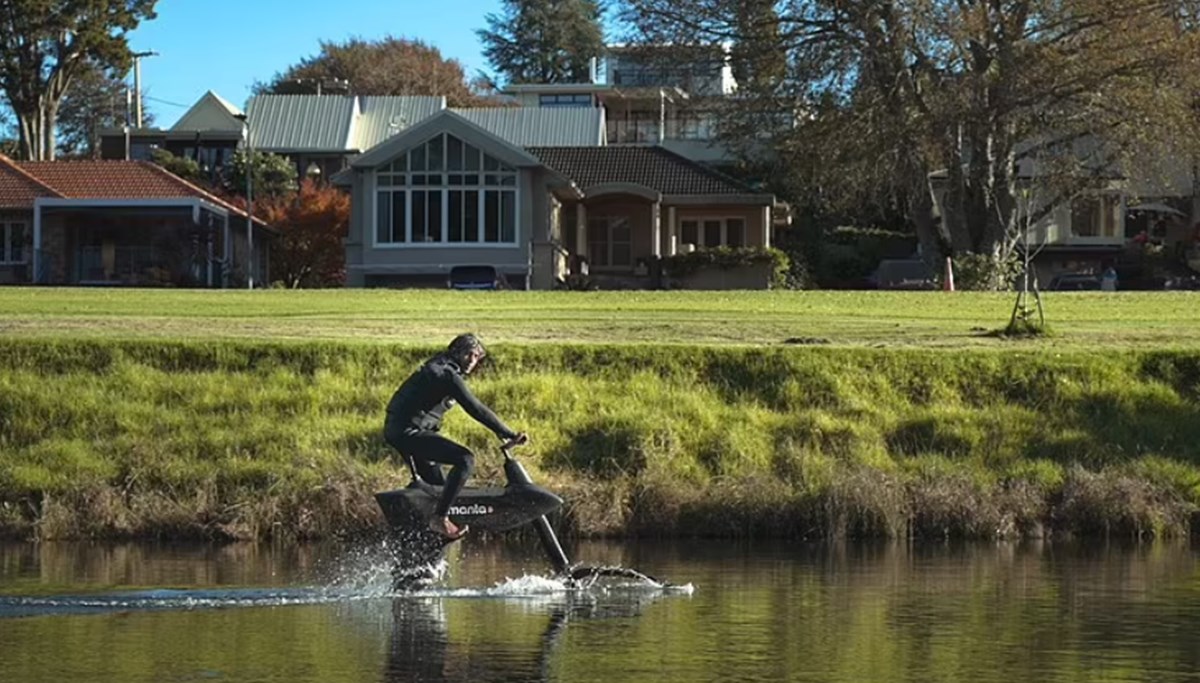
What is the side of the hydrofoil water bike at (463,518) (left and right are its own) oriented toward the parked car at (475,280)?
left

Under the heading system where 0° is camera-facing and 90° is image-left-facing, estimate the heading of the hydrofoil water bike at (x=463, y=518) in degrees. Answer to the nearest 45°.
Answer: approximately 270°

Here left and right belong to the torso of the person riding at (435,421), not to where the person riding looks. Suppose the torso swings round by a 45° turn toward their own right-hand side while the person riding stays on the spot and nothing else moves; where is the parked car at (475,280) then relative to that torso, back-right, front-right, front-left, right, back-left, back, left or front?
back-left

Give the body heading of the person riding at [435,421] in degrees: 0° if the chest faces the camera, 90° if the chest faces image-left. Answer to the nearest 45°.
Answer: approximately 270°
